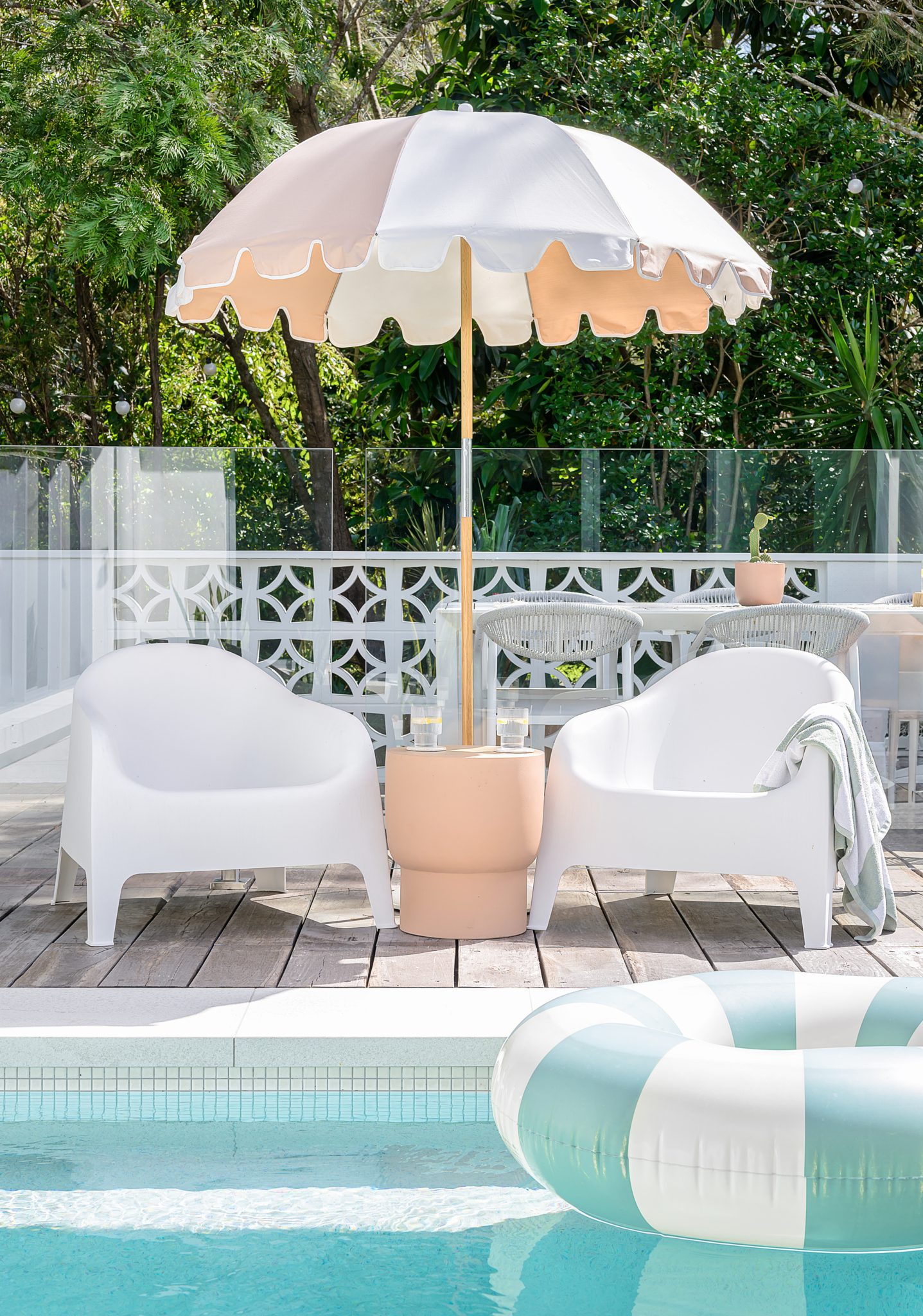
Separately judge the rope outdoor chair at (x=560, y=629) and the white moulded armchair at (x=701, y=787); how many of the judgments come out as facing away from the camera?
1

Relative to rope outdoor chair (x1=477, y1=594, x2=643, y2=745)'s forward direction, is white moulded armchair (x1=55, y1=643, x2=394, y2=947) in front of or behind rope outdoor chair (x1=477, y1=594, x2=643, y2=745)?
behind

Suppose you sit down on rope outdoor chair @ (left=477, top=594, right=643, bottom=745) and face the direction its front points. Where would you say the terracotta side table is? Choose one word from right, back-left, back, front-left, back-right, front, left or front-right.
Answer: back

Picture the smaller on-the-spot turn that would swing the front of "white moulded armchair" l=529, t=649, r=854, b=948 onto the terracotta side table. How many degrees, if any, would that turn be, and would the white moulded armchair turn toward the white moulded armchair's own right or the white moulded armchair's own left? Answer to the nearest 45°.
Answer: approximately 45° to the white moulded armchair's own right

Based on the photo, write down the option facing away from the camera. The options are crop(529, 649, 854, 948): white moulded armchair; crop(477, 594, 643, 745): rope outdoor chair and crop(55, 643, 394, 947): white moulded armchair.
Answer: the rope outdoor chair

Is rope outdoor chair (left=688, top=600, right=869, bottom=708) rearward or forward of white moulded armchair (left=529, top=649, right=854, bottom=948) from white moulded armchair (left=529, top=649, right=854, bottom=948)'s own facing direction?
rearward

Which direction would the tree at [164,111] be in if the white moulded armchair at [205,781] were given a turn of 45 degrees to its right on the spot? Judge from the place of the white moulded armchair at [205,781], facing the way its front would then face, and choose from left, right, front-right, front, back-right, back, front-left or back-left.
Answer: back

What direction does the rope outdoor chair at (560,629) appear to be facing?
away from the camera

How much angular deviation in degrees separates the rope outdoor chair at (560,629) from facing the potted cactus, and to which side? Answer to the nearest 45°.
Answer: approximately 45° to its right
